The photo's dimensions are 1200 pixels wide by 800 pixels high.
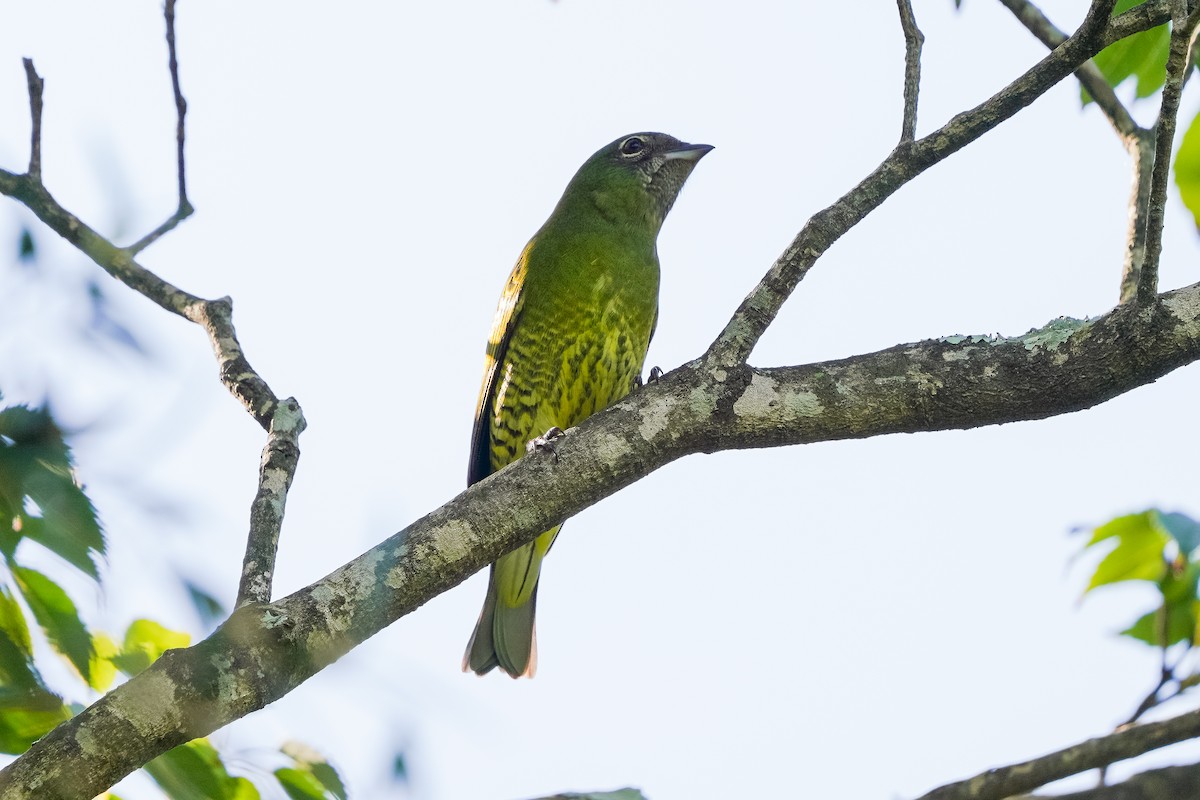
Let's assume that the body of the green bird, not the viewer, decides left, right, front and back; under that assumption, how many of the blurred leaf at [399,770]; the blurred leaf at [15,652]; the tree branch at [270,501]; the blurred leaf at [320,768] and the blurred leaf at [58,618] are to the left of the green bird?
0

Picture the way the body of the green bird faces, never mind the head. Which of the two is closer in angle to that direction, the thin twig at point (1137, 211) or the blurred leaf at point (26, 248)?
the thin twig

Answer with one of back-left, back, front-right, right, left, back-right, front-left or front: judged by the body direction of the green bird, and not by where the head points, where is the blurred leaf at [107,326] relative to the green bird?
front-right

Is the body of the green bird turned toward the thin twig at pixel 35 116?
no

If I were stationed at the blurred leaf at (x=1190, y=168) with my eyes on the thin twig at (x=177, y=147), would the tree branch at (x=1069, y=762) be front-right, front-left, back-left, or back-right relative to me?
front-left

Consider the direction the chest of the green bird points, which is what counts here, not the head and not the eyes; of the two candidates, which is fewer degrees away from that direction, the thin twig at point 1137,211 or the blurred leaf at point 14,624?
the thin twig

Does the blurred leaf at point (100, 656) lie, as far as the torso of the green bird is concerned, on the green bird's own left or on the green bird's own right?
on the green bird's own right

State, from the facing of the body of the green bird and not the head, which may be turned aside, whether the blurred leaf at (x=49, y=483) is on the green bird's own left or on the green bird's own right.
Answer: on the green bird's own right

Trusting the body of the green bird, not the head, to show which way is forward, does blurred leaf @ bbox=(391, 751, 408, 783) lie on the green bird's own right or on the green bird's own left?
on the green bird's own right

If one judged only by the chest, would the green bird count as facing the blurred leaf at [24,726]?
no

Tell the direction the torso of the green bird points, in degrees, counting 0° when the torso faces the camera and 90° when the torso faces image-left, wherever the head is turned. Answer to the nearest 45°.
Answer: approximately 315°

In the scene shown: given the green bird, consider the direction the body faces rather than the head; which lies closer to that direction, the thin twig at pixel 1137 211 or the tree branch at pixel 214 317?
the thin twig

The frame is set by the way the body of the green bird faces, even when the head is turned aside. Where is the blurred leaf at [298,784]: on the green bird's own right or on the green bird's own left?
on the green bird's own right
